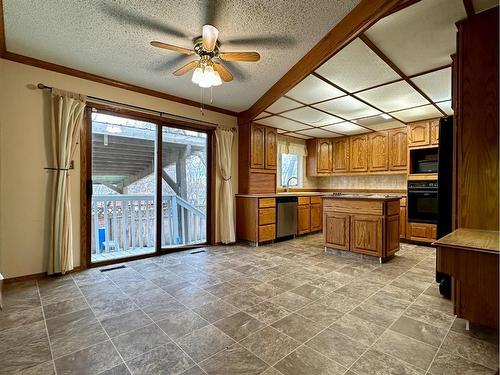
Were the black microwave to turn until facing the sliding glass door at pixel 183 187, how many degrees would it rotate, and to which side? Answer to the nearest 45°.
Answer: approximately 45° to its right

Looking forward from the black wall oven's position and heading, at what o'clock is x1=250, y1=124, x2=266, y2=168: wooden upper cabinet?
The wooden upper cabinet is roughly at 2 o'clock from the black wall oven.

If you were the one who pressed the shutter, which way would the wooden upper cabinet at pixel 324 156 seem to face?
facing the viewer

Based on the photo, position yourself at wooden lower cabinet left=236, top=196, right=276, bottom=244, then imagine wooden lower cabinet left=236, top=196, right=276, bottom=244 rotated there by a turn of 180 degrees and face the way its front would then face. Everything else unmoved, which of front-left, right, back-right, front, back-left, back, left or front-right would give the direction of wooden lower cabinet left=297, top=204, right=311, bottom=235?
right

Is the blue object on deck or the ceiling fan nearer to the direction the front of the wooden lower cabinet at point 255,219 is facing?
the ceiling fan

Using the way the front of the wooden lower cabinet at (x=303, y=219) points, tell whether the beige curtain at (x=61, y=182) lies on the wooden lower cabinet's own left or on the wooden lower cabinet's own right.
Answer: on the wooden lower cabinet's own right

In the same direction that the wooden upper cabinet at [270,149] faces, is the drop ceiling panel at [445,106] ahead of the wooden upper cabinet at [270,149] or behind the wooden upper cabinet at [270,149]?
ahead

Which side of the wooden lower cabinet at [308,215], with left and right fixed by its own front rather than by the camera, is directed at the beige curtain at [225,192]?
right

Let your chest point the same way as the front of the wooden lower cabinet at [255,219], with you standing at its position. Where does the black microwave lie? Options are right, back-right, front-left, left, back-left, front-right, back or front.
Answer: front-left

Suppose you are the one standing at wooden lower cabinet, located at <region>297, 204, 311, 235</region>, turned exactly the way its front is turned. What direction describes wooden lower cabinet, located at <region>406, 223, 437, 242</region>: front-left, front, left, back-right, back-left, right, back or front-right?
front-left
